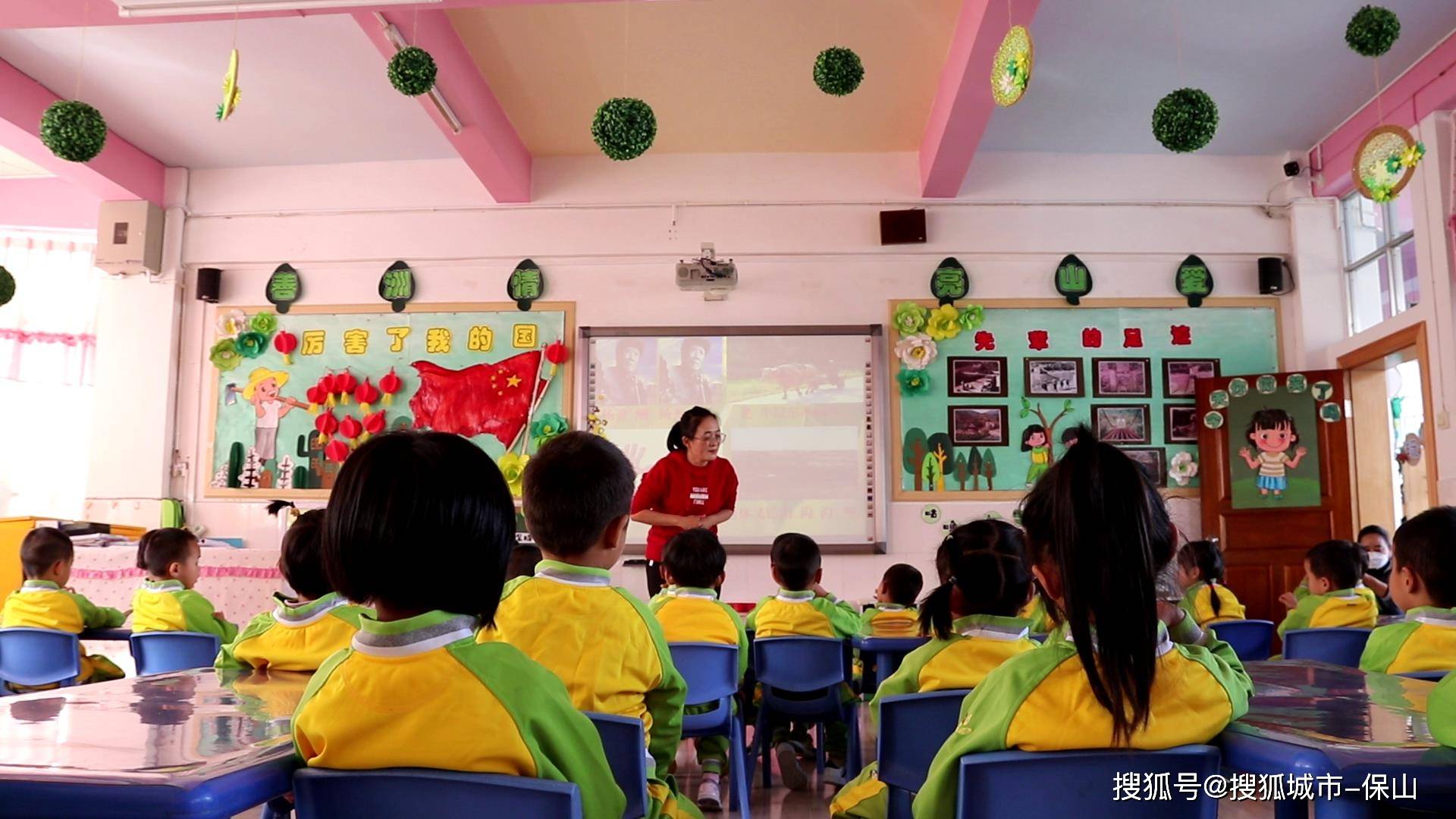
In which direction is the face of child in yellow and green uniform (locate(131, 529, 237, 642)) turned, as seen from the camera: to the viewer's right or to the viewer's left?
to the viewer's right

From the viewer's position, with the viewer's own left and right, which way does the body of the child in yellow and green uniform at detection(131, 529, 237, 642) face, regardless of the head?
facing away from the viewer and to the right of the viewer

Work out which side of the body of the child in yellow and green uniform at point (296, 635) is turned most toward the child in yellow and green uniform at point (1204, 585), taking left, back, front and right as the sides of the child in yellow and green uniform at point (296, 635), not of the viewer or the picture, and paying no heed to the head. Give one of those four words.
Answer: right

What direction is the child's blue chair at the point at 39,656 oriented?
away from the camera

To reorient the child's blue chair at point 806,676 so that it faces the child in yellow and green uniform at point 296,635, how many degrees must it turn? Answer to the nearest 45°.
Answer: approximately 135° to its left

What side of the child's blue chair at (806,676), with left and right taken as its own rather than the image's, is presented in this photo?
back

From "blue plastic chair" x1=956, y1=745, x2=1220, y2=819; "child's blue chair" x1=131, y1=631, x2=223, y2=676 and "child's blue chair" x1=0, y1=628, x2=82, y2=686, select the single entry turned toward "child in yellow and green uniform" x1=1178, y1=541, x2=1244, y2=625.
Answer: the blue plastic chair

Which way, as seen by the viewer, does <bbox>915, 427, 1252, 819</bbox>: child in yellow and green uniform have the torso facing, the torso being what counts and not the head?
away from the camera

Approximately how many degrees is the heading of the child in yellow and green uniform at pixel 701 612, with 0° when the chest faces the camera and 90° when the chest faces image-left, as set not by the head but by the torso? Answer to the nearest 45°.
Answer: approximately 180°

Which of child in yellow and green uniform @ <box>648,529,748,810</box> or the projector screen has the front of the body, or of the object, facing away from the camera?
the child in yellow and green uniform

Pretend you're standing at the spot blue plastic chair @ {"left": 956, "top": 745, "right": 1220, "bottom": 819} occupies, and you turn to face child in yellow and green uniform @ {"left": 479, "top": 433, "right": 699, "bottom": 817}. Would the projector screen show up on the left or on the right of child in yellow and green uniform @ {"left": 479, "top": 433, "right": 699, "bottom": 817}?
right
